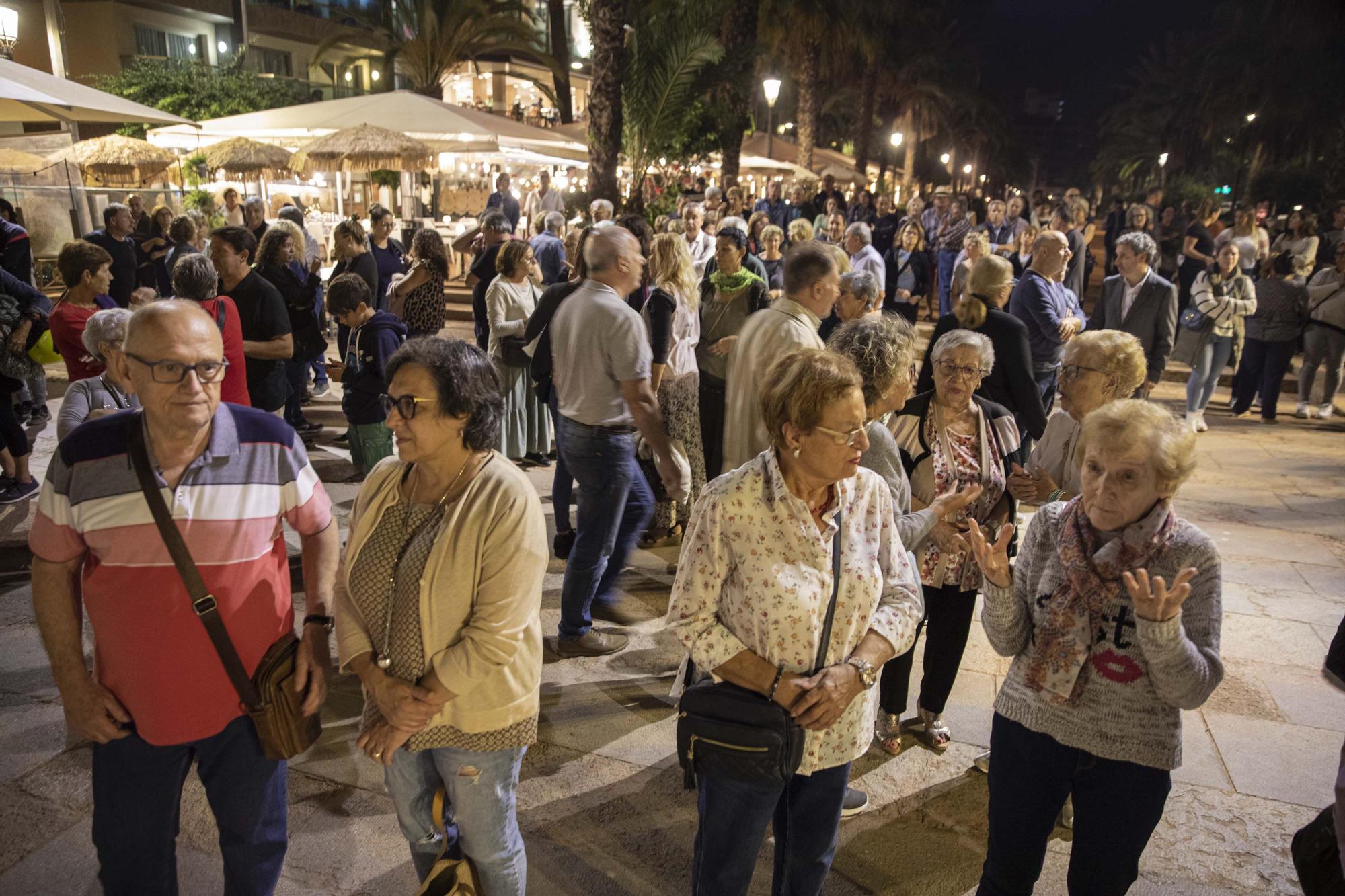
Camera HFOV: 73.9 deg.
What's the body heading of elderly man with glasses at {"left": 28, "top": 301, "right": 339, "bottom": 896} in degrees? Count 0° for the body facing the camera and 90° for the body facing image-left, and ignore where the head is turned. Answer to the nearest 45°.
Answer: approximately 0°

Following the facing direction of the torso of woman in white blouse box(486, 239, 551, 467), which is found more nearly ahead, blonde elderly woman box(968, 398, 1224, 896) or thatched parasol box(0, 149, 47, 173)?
the blonde elderly woman

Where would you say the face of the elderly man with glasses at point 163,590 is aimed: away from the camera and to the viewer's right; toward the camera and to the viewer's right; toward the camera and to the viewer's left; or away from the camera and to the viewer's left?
toward the camera and to the viewer's right

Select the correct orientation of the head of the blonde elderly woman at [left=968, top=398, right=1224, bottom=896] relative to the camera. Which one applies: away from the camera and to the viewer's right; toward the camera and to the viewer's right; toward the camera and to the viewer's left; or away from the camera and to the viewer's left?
toward the camera and to the viewer's left

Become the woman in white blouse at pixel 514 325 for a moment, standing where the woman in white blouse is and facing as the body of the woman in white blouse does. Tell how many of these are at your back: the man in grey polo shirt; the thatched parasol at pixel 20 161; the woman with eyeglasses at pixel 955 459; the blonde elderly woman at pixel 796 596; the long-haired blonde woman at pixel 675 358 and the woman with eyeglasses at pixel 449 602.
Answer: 1

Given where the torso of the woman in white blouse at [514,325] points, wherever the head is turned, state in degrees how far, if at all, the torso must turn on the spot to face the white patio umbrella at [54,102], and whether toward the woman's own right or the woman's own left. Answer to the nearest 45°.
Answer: approximately 180°

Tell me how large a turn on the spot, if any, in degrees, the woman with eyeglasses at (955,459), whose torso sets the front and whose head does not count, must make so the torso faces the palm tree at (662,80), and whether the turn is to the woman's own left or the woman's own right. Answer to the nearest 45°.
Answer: approximately 135° to the woman's own right

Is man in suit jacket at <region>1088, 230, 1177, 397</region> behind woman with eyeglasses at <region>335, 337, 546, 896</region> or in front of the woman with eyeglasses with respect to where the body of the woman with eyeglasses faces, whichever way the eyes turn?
behind

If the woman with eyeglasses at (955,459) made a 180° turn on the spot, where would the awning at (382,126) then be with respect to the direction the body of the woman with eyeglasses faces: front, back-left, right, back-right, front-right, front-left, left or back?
front-left

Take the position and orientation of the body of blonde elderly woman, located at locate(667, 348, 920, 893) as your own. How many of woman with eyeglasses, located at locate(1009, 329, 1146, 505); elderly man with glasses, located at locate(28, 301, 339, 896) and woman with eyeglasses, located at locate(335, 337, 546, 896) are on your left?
1

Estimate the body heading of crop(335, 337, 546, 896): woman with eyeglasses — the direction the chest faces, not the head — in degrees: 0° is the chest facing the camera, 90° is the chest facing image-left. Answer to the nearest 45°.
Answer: approximately 45°

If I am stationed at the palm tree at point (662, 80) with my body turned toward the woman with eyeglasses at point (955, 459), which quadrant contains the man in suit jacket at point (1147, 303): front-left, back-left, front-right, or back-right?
front-left

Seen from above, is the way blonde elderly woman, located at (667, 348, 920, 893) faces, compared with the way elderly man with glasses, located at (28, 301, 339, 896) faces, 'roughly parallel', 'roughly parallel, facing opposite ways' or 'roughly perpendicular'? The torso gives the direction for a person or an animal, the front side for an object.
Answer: roughly parallel

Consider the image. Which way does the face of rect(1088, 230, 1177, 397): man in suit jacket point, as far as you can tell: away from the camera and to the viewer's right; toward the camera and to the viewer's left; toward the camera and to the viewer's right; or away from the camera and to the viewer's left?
toward the camera and to the viewer's left

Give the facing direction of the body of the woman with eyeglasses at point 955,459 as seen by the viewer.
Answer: toward the camera

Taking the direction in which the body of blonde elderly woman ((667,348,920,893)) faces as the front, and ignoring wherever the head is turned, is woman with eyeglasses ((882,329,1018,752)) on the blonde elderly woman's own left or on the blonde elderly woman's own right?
on the blonde elderly woman's own left
